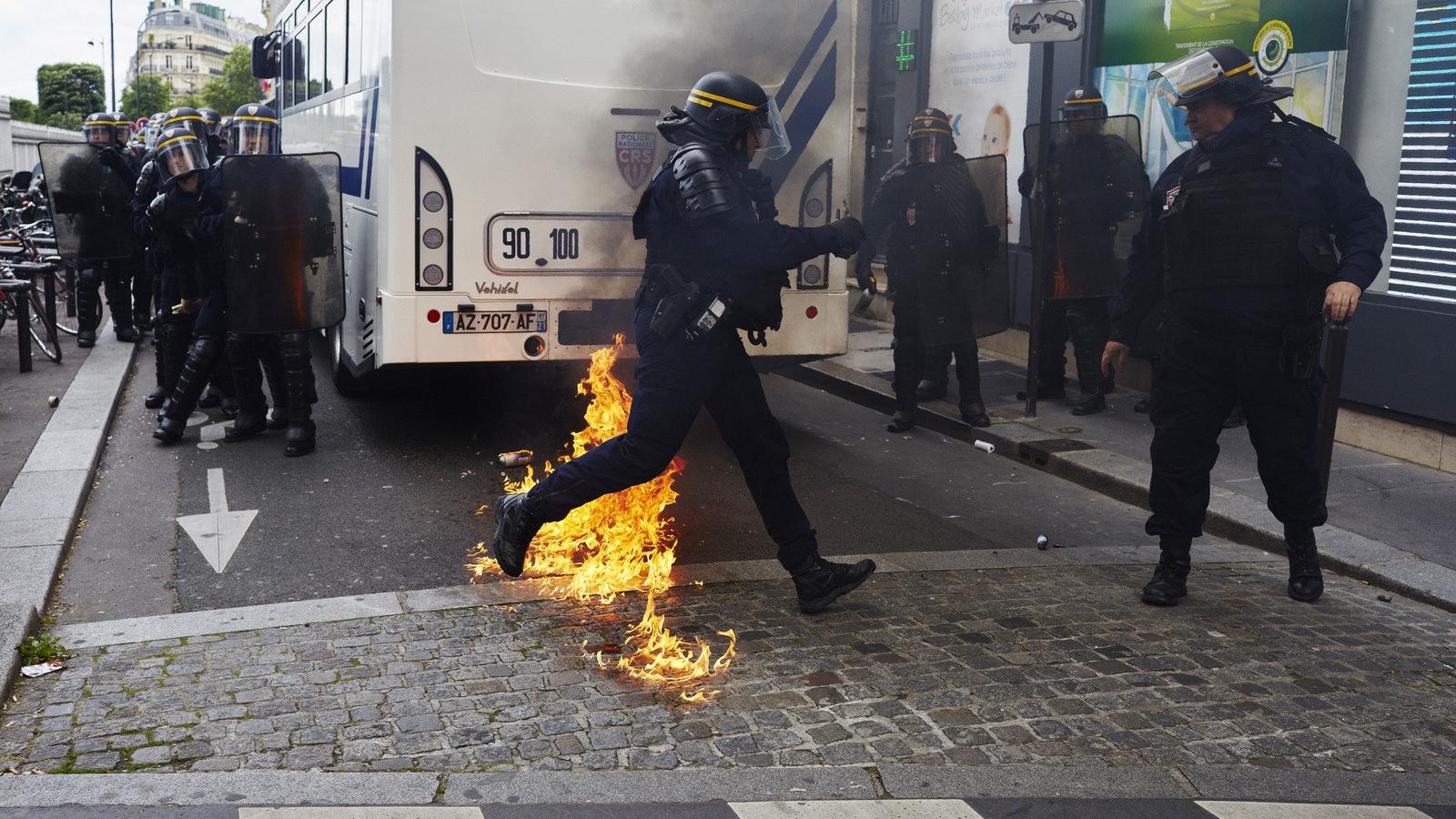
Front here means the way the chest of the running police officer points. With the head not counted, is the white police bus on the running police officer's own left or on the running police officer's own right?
on the running police officer's own left

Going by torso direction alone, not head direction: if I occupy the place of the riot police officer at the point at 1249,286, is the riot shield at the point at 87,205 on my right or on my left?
on my right

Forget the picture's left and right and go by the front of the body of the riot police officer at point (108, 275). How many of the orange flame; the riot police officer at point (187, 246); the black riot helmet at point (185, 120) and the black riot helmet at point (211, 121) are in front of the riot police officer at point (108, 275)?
3

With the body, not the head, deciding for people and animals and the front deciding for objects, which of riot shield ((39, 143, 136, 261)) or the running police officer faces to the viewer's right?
the running police officer

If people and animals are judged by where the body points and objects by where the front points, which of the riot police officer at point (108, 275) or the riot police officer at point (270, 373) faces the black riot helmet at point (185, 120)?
the riot police officer at point (108, 275)

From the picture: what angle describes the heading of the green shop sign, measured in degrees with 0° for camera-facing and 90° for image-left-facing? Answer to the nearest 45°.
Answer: approximately 45°

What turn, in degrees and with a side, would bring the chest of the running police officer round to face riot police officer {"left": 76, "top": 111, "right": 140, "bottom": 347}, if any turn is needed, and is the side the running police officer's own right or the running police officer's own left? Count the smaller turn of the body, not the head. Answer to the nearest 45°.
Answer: approximately 135° to the running police officer's own left

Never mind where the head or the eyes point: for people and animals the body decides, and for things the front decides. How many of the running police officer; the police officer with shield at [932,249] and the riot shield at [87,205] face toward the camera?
2

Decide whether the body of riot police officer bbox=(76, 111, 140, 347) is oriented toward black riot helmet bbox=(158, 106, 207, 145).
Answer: yes

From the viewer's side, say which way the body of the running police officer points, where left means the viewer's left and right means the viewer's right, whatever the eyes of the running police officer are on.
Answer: facing to the right of the viewer
